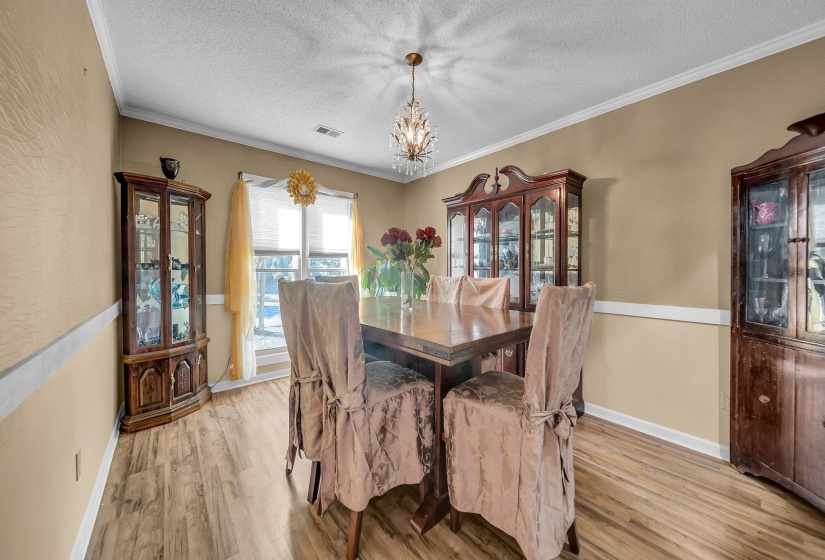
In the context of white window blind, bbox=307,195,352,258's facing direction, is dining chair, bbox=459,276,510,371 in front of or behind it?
in front

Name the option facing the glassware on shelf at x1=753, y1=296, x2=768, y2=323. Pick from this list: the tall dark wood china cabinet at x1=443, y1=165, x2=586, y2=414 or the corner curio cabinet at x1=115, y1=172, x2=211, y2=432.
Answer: the corner curio cabinet

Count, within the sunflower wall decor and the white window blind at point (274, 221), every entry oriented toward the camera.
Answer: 2

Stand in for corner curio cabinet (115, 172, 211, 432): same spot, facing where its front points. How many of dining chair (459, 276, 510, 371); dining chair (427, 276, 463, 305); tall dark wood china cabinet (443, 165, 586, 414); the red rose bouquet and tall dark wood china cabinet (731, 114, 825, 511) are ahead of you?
5

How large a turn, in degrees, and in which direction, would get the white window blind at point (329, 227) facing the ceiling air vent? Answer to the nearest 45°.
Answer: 0° — it already faces it

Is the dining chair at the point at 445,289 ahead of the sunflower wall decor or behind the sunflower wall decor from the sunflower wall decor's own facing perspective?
ahead

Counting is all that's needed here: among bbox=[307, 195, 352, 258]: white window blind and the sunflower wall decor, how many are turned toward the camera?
2

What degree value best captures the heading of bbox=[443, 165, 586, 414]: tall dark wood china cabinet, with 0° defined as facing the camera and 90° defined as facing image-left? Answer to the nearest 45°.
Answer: approximately 45°

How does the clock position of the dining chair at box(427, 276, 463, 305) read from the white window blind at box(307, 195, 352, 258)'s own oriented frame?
The dining chair is roughly at 11 o'clock from the white window blind.

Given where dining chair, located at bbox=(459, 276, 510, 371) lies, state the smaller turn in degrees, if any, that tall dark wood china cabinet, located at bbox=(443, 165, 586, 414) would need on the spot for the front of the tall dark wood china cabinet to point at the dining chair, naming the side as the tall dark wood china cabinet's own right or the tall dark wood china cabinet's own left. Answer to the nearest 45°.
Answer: approximately 45° to the tall dark wood china cabinet's own left

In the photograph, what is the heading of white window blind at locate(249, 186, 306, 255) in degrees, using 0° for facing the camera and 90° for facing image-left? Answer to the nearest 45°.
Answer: approximately 0°
